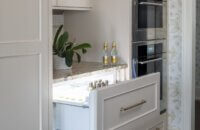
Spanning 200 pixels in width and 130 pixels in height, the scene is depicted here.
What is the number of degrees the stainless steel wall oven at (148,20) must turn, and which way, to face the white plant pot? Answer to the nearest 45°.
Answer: approximately 90° to its right

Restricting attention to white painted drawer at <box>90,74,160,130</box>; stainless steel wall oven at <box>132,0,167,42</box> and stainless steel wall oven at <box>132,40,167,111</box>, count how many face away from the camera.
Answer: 0

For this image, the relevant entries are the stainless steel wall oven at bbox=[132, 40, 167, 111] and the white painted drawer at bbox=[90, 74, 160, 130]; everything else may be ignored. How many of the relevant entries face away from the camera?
0

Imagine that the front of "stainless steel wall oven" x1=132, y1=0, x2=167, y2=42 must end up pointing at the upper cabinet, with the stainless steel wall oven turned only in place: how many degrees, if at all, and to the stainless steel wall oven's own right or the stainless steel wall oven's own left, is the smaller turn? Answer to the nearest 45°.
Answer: approximately 90° to the stainless steel wall oven's own right

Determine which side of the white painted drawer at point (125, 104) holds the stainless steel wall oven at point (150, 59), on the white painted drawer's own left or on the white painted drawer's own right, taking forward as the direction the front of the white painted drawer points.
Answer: on the white painted drawer's own left

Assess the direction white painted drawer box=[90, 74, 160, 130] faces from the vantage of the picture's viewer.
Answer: facing the viewer and to the right of the viewer

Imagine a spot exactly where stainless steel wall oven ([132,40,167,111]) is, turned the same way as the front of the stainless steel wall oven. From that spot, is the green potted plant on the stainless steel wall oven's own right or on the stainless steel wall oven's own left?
on the stainless steel wall oven's own right

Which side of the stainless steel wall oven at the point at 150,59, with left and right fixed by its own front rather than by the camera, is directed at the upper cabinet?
right

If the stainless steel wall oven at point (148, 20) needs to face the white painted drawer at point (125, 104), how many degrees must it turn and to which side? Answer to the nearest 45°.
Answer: approximately 45° to its right
